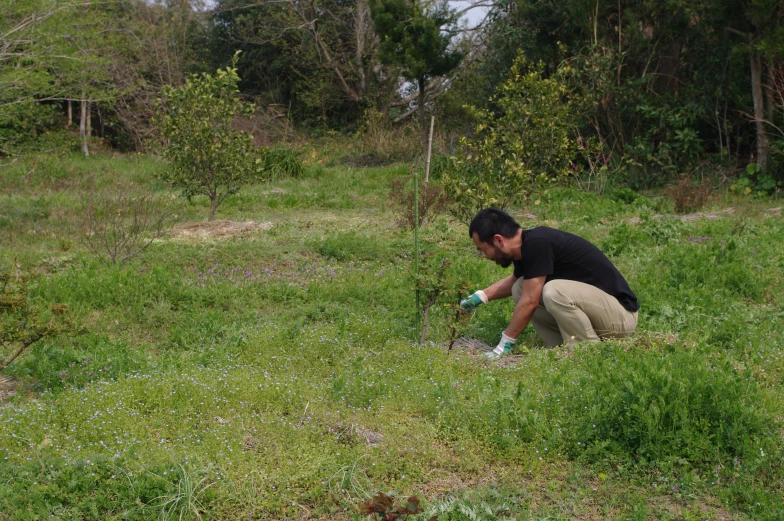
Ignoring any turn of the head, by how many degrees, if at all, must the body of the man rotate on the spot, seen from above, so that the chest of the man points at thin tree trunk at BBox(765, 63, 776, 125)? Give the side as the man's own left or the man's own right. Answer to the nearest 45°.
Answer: approximately 90° to the man's own right

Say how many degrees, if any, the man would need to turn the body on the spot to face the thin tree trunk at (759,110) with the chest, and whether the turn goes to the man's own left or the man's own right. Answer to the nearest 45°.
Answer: approximately 90° to the man's own right

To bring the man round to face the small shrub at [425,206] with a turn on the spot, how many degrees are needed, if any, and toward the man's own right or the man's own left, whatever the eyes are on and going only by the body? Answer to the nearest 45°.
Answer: approximately 90° to the man's own right

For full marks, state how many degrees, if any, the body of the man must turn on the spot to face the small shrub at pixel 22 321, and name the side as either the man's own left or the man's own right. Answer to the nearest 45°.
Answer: approximately 45° to the man's own left

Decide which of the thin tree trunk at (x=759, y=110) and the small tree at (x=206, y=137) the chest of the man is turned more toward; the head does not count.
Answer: the small tree

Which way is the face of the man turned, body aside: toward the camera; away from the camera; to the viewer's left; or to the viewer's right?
to the viewer's left

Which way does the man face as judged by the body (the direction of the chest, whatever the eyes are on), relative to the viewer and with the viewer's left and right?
facing to the left of the viewer
